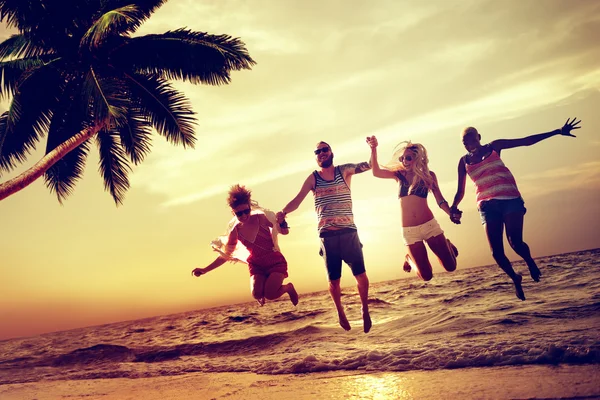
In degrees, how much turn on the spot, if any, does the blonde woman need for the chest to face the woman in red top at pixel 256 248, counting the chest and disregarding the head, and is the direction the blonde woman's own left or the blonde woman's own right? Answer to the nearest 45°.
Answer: approximately 90° to the blonde woman's own right

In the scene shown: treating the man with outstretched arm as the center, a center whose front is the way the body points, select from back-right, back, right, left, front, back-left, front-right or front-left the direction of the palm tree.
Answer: back-right

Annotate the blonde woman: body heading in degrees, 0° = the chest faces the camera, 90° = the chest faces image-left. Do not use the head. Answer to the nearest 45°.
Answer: approximately 0°

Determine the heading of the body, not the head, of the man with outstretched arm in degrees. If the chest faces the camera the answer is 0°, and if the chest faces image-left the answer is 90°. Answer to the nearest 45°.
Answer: approximately 0°
